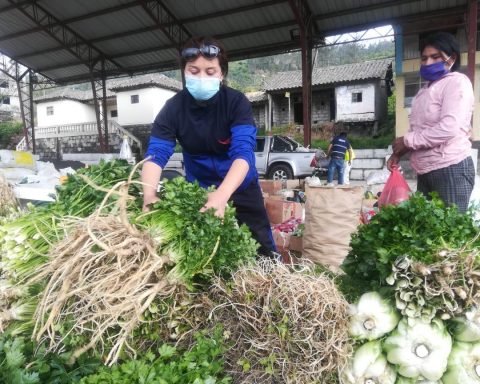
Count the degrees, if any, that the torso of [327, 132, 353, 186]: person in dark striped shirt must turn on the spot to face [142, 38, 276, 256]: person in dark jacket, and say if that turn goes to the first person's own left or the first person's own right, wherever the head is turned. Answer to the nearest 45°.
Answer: approximately 180°

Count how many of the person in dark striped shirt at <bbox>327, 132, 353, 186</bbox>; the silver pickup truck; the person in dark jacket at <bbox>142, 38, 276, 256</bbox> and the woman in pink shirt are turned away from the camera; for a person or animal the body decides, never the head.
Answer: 1

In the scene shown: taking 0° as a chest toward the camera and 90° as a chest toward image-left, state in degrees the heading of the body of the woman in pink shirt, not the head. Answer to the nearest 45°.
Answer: approximately 45°

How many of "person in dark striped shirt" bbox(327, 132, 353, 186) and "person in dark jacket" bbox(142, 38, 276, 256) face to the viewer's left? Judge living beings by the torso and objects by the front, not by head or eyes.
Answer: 0

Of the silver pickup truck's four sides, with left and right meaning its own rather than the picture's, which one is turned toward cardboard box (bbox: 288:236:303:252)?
left

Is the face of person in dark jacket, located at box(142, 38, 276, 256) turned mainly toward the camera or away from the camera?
toward the camera

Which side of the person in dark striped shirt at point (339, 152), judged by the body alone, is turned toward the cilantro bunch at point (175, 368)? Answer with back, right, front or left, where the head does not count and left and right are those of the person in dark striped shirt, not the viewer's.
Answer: back

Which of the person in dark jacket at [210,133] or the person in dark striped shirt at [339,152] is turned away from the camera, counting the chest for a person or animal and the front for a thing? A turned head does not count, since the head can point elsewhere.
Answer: the person in dark striped shirt at [339,152]

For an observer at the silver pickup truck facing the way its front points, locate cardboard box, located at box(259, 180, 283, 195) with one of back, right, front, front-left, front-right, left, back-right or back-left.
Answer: left

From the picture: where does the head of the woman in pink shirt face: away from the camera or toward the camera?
toward the camera

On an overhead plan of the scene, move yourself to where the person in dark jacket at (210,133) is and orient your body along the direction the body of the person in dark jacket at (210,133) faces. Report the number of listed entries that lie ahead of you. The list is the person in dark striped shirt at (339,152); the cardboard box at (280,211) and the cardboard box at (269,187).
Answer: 0

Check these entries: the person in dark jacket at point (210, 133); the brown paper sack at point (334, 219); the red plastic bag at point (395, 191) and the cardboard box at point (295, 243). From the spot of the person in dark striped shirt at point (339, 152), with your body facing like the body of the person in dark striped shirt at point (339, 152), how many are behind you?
4

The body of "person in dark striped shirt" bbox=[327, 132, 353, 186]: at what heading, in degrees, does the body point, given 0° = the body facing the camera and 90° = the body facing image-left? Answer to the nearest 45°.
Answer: approximately 180°

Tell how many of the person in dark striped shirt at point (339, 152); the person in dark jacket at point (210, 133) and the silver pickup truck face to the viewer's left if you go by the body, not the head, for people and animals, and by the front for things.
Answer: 1
